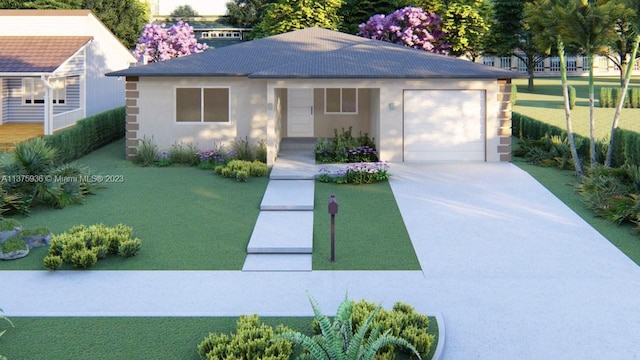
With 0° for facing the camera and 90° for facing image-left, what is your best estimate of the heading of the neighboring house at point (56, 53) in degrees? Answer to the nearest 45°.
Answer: approximately 0°

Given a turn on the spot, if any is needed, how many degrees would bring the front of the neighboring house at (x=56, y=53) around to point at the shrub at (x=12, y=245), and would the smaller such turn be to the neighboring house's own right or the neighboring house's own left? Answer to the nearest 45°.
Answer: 0° — it already faces it

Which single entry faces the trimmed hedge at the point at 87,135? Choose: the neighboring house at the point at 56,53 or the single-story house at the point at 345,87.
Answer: the neighboring house

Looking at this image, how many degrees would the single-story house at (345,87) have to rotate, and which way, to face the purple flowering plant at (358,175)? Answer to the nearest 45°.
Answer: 0° — it already faces it

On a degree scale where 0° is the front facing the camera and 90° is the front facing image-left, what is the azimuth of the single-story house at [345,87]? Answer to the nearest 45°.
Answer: approximately 0°

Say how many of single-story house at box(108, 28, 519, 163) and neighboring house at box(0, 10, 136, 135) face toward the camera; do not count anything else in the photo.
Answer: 2

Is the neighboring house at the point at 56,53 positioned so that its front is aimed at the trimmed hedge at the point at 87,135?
no
